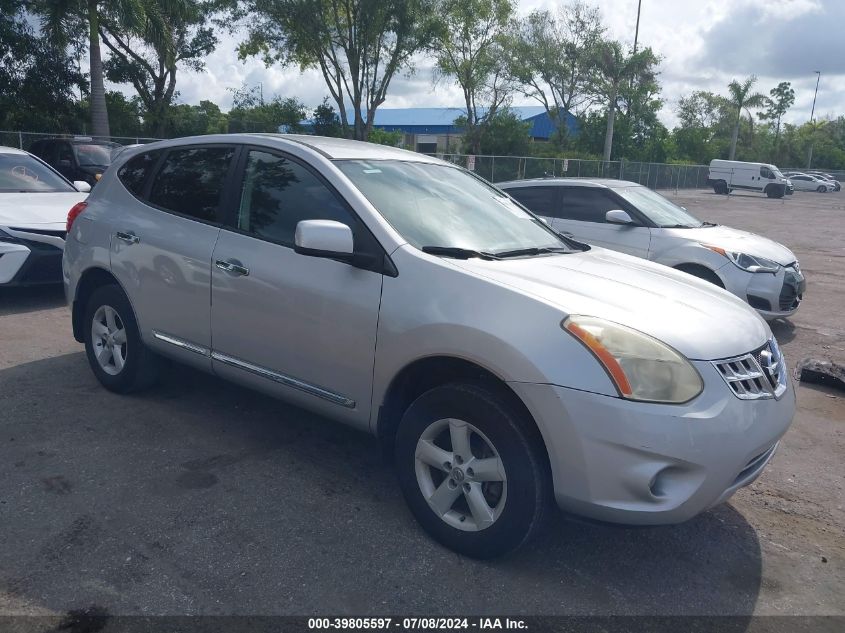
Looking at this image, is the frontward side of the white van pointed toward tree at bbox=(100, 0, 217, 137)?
no

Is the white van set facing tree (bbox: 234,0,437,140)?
no

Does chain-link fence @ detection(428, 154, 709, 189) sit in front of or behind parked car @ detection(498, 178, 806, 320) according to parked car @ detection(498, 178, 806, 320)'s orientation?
behind

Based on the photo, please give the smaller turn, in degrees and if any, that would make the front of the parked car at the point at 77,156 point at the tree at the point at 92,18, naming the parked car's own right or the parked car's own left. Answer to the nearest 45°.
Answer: approximately 135° to the parked car's own left

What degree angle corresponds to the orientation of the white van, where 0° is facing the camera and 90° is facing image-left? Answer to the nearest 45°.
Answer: approximately 270°

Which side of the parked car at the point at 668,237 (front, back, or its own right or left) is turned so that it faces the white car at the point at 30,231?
back

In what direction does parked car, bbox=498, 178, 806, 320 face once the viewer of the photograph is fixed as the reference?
facing the viewer and to the right of the viewer

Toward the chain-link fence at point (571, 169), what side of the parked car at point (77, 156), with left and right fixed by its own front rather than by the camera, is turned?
left

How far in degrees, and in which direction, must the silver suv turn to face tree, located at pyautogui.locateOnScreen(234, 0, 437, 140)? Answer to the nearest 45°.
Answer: approximately 135° to its left

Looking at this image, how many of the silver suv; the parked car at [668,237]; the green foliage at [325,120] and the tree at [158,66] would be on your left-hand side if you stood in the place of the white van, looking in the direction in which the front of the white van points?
0

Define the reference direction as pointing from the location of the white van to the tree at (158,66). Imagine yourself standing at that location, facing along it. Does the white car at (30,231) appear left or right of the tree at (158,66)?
left

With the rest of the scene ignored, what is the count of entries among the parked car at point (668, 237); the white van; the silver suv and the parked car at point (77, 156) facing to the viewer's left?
0

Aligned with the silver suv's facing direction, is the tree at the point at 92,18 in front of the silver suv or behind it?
behind

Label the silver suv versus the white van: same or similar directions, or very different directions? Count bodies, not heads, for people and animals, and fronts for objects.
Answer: same or similar directions

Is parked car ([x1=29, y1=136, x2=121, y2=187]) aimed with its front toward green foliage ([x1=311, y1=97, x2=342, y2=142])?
no

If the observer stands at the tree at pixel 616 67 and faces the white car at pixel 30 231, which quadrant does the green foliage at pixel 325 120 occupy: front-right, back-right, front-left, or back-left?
front-right

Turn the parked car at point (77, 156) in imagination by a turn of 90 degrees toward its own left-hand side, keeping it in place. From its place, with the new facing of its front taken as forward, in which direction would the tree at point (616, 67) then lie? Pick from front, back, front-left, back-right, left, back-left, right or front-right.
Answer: front
